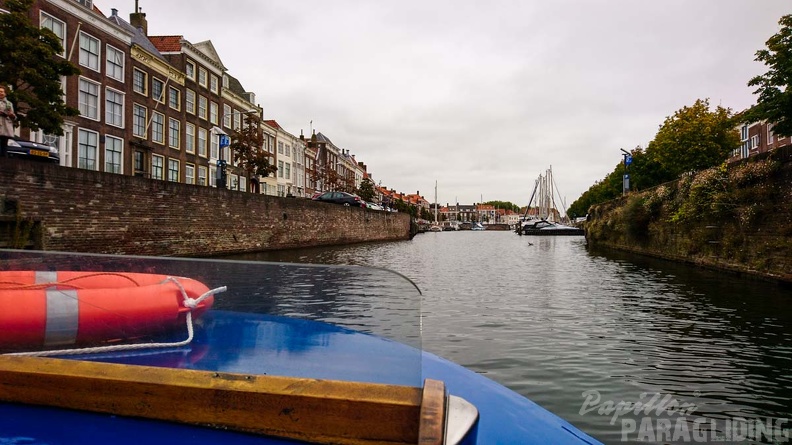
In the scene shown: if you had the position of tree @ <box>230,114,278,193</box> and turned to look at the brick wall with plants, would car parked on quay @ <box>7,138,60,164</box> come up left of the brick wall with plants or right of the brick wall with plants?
right

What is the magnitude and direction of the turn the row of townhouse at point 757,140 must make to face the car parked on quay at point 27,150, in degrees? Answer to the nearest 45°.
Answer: approximately 45° to its left

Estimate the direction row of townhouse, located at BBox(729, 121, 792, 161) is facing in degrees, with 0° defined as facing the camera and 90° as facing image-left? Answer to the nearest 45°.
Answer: approximately 45°

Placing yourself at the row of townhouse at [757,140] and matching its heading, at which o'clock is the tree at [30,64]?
The tree is roughly at 11 o'clock from the row of townhouse.
